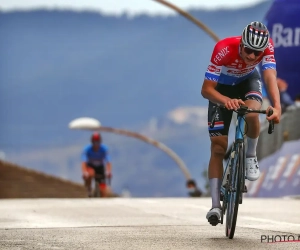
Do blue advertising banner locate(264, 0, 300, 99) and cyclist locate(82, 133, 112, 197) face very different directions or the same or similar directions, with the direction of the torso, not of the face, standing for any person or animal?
same or similar directions

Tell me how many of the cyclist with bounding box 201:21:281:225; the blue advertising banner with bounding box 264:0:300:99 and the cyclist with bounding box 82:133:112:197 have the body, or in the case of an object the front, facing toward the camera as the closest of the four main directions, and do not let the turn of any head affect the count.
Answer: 3

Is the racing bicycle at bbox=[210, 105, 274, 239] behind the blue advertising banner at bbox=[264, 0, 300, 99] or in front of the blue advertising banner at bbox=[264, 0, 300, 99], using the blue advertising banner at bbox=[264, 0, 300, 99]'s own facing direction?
in front

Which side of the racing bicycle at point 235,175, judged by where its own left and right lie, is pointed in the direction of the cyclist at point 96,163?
back

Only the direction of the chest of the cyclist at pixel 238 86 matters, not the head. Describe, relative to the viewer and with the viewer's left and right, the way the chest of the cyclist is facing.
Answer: facing the viewer

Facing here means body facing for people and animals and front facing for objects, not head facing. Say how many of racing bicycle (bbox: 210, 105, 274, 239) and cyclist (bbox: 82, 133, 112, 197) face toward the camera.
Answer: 2

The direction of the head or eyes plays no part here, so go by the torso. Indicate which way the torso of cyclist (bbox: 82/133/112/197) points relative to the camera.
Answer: toward the camera

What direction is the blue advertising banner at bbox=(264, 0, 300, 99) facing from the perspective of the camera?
toward the camera

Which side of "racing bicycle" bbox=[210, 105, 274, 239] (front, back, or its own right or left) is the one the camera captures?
front
